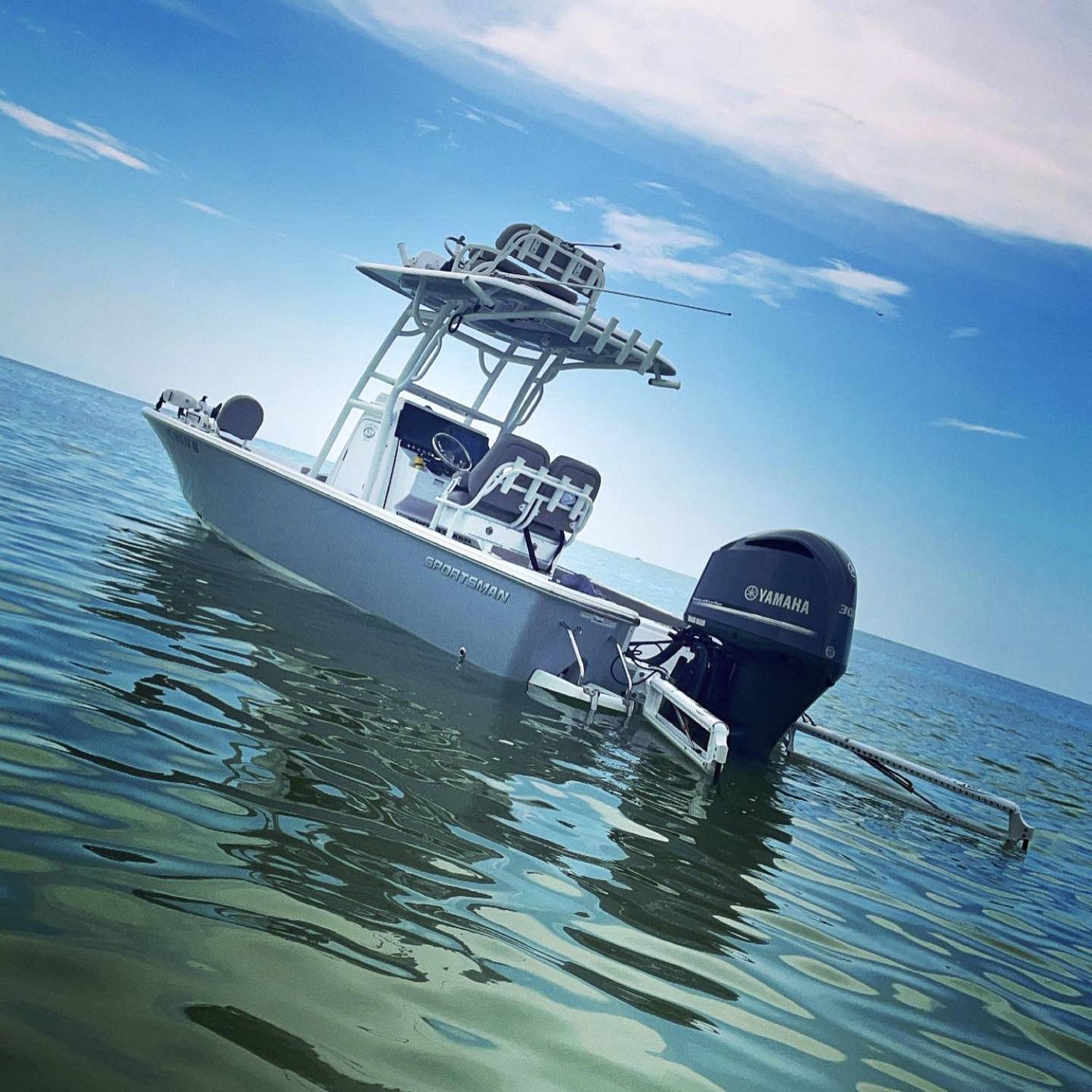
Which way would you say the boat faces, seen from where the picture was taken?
facing away from the viewer and to the left of the viewer
